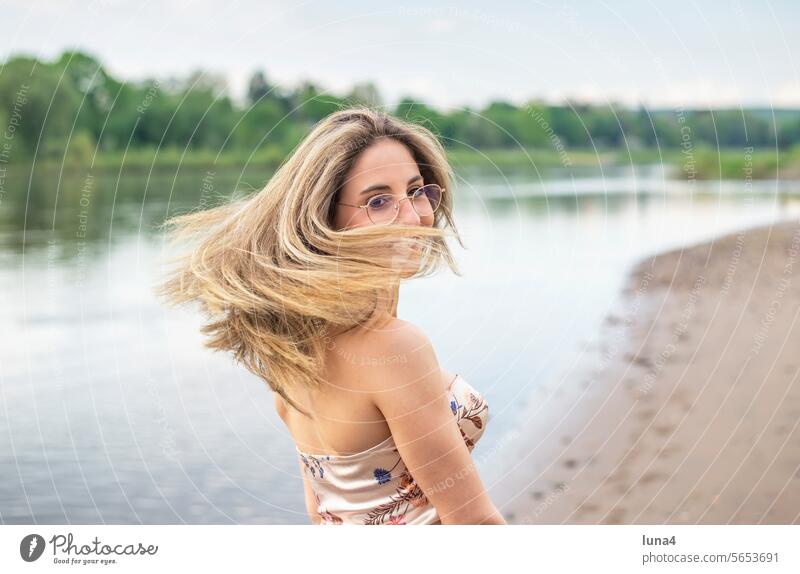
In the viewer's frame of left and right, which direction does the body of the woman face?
facing away from the viewer and to the right of the viewer
